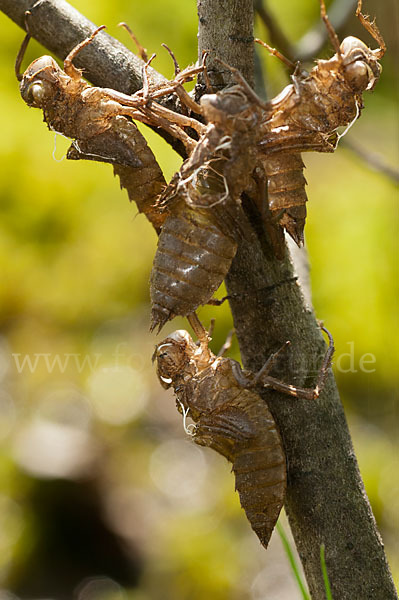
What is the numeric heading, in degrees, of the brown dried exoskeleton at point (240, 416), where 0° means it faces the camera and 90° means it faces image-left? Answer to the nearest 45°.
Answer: approximately 90°

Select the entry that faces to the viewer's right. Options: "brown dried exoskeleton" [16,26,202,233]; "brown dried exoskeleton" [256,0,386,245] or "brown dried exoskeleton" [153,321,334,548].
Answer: "brown dried exoskeleton" [256,0,386,245]

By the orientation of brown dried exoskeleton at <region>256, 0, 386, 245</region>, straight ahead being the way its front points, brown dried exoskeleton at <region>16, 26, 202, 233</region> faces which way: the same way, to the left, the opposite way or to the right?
the opposite way

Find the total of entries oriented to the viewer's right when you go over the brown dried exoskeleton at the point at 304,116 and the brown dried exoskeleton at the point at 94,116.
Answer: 1

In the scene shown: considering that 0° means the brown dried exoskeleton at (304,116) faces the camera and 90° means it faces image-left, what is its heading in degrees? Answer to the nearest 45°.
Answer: approximately 270°

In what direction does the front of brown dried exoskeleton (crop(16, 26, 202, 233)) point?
to the viewer's left

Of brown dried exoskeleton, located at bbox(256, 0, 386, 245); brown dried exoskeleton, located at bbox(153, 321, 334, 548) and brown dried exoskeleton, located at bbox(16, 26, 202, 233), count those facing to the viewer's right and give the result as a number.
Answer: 1
